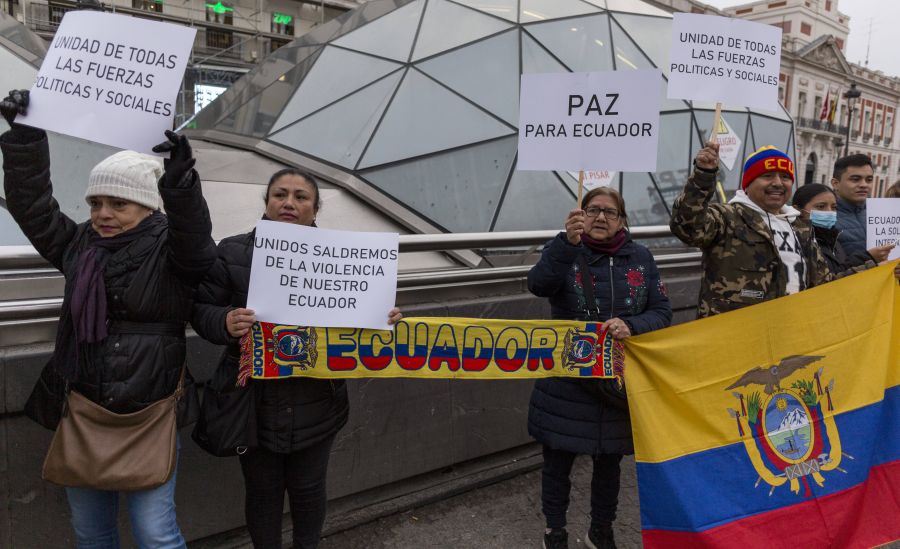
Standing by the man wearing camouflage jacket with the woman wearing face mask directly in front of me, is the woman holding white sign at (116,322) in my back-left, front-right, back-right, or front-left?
back-left

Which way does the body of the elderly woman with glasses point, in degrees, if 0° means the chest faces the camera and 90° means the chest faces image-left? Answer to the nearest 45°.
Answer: approximately 0°

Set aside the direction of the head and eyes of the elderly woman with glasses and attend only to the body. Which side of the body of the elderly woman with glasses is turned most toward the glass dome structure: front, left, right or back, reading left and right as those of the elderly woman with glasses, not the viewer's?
back

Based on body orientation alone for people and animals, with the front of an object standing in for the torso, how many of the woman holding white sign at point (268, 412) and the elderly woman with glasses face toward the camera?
2

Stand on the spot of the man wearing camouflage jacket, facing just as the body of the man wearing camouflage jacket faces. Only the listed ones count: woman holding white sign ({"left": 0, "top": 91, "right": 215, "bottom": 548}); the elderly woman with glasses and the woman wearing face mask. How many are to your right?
2

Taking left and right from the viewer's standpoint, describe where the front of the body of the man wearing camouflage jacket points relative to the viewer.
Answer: facing the viewer and to the right of the viewer

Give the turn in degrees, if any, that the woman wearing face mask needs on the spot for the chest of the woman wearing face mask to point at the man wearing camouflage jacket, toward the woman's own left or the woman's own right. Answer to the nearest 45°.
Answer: approximately 45° to the woman's own right

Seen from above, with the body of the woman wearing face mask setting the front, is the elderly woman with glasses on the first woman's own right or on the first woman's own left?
on the first woman's own right

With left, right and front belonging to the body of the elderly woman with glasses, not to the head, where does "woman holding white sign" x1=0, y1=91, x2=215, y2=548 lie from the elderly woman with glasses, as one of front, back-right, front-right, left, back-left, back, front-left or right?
front-right

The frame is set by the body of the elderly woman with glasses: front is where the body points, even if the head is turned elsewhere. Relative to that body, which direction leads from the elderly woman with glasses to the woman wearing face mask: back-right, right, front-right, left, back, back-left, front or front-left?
back-left

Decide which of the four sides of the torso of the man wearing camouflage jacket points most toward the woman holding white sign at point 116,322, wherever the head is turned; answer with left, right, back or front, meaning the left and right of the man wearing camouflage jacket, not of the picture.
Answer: right

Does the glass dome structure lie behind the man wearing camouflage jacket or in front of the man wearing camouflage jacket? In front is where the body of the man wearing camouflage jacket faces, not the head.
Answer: behind

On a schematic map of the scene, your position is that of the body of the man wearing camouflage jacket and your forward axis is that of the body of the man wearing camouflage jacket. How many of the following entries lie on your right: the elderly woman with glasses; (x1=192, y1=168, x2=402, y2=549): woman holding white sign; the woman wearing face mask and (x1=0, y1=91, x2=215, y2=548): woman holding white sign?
3
